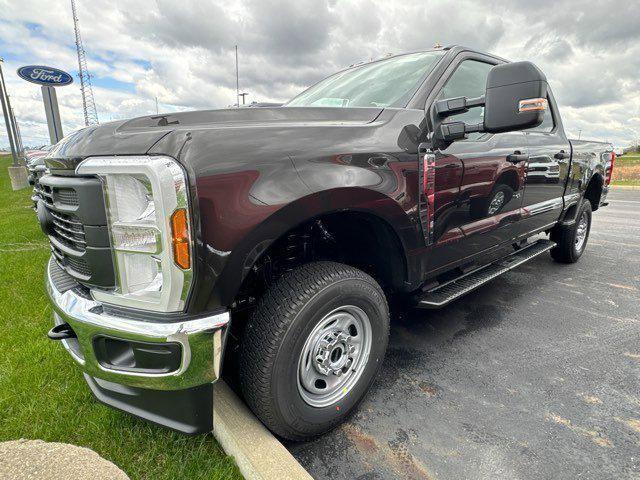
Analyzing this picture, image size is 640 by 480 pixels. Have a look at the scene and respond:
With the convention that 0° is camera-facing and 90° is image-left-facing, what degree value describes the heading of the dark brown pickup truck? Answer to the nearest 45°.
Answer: approximately 45°

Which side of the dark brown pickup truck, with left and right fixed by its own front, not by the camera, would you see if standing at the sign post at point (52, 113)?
right

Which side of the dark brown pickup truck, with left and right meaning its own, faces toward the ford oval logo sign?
right
